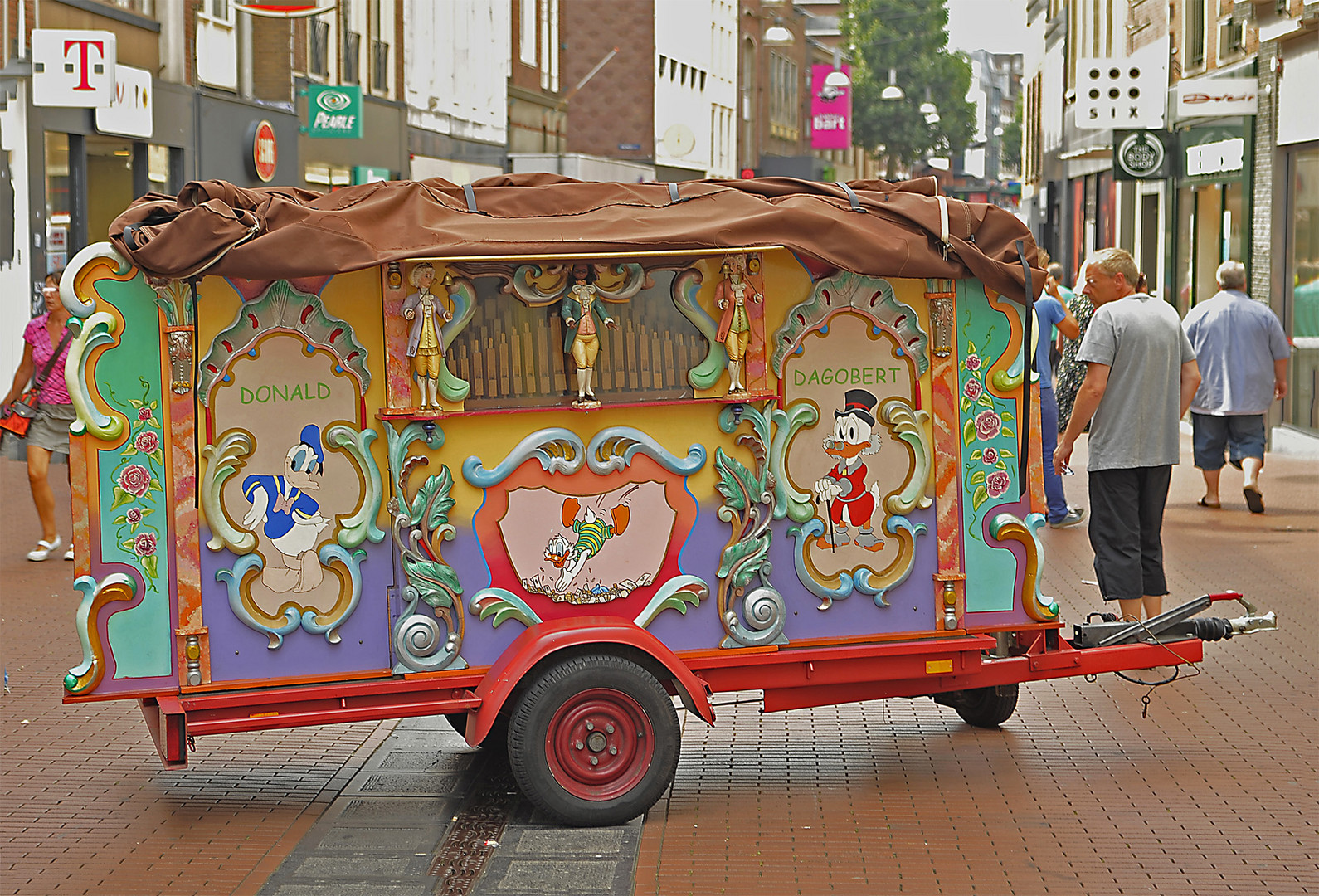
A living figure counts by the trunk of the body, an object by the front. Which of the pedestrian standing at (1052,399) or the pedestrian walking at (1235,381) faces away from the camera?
the pedestrian walking at (1235,381)

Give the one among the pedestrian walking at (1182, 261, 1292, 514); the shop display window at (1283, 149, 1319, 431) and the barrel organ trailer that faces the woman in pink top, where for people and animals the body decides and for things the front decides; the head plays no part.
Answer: the shop display window

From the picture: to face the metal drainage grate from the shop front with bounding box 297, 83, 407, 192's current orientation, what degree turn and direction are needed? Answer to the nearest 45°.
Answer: approximately 45° to its right

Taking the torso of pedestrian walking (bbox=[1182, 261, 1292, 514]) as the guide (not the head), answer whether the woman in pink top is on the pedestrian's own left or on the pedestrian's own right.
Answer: on the pedestrian's own left

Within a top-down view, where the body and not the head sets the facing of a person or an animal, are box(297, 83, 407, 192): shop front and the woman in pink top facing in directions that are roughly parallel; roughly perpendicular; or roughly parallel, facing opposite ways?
roughly perpendicular

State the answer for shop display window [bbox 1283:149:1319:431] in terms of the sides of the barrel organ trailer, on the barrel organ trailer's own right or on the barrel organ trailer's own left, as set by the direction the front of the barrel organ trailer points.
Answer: on the barrel organ trailer's own left

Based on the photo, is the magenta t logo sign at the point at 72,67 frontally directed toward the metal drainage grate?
yes

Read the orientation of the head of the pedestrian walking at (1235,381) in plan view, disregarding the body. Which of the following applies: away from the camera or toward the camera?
away from the camera

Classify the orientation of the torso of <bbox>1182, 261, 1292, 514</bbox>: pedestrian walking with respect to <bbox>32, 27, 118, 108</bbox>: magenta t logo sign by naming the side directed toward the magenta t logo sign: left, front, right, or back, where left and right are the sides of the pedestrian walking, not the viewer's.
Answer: left

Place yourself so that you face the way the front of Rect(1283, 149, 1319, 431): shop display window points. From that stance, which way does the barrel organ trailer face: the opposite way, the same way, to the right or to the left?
the opposite way

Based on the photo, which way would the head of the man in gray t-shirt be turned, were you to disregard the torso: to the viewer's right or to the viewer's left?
to the viewer's left
